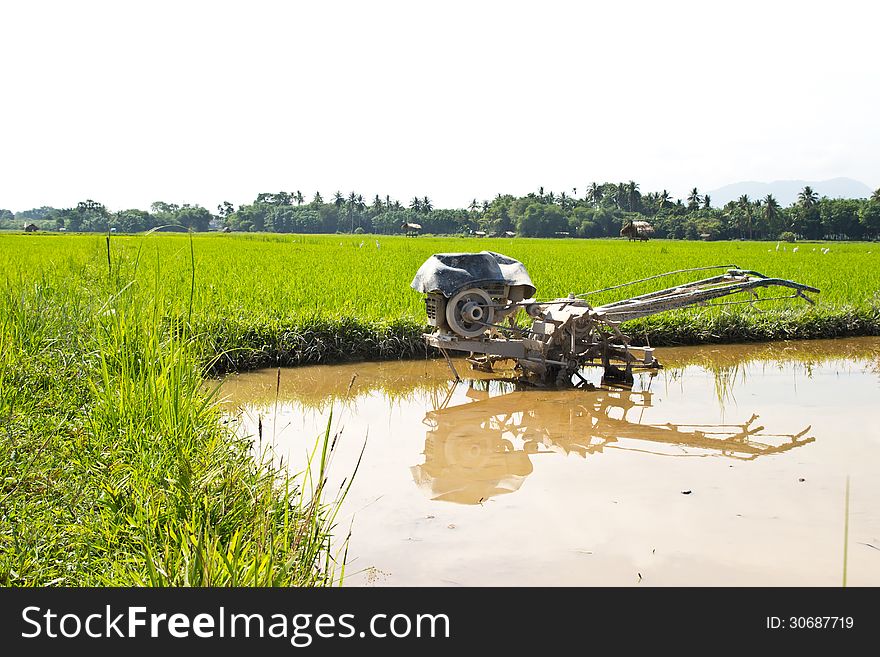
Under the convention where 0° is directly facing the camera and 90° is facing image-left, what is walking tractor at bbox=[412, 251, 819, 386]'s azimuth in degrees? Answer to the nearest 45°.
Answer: approximately 90°

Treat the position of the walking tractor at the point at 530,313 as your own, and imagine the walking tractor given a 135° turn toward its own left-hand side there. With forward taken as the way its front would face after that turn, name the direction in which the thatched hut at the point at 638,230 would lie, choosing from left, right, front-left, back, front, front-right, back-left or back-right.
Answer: back-left

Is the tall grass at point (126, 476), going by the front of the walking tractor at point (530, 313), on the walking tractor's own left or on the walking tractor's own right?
on the walking tractor's own left
